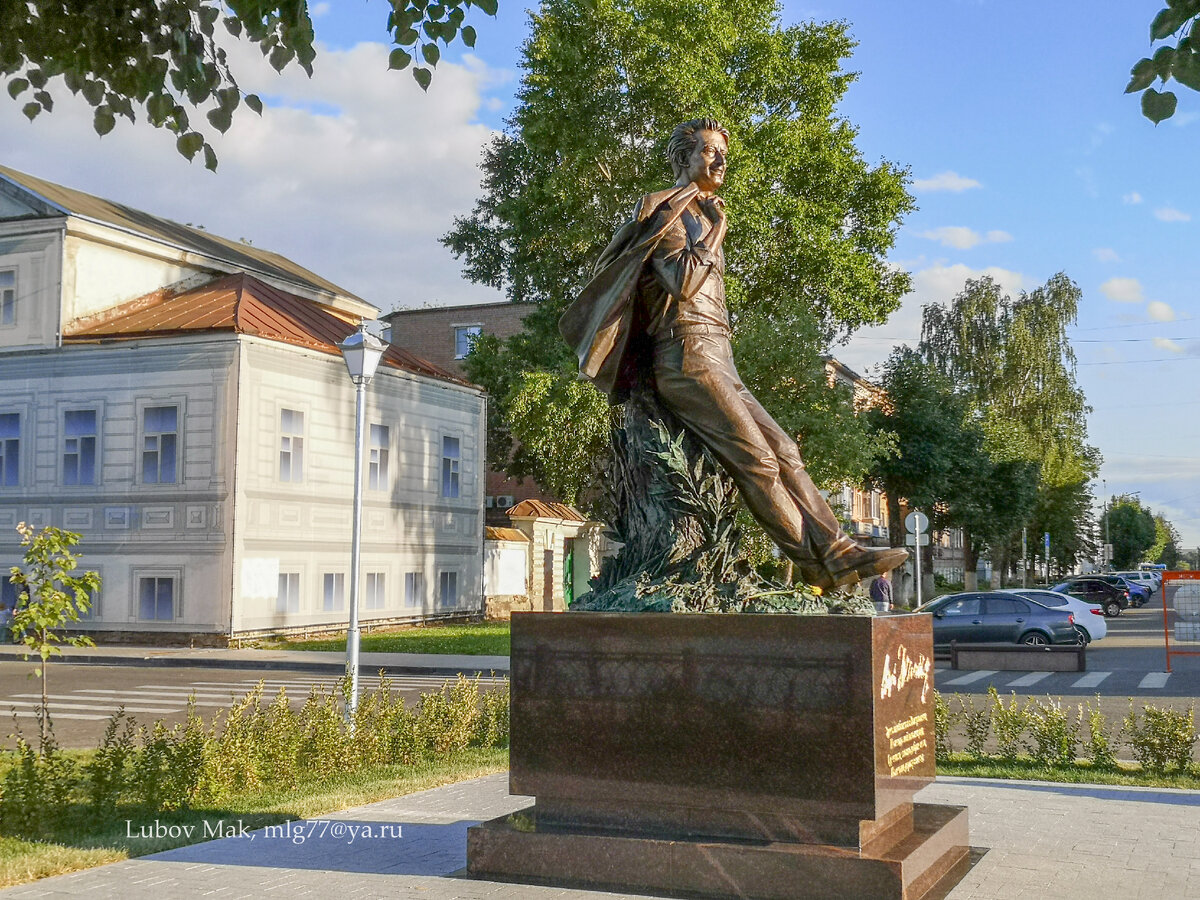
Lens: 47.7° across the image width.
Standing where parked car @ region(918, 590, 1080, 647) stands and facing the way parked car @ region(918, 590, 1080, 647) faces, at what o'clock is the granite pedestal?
The granite pedestal is roughly at 9 o'clock from the parked car.

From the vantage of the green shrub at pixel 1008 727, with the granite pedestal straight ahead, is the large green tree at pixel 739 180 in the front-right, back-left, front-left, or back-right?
back-right

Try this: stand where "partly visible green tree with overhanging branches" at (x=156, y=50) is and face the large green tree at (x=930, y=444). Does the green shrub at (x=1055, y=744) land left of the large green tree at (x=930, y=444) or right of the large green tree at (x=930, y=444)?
right

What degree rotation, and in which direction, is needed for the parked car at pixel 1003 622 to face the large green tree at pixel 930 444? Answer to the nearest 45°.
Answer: approximately 90° to its right

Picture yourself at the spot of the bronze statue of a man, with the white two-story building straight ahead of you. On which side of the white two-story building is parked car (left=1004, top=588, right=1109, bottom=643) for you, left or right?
right

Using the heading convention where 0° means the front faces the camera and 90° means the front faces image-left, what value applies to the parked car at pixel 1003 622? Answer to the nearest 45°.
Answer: approximately 90°
